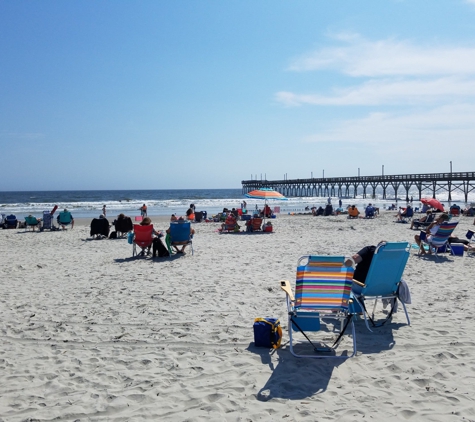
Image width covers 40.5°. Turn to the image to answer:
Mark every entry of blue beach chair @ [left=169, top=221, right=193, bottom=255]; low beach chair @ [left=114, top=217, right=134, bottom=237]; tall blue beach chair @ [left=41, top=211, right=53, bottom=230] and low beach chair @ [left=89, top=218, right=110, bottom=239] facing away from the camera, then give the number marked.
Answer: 4

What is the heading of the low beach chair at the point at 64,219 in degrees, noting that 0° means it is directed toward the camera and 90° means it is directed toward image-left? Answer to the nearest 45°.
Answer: approximately 180°

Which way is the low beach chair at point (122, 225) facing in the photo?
away from the camera

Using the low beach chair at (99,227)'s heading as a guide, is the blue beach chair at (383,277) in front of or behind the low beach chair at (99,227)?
behind

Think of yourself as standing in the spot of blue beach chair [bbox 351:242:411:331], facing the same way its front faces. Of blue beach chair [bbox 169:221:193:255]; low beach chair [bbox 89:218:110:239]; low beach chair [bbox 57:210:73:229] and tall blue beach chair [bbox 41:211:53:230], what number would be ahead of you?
4

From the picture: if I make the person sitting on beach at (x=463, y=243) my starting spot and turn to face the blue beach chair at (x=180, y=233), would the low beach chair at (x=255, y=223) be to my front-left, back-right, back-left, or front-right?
front-right

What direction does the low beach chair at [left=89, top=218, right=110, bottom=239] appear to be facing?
away from the camera

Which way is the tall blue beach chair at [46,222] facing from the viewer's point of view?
away from the camera

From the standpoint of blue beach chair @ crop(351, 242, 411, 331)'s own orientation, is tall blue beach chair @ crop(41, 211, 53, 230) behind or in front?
in front

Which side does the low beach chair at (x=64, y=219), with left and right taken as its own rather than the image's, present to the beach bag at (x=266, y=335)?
back

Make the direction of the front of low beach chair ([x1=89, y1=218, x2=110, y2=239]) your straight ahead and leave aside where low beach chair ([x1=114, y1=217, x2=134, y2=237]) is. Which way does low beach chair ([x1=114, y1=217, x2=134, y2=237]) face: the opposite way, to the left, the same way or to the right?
the same way
